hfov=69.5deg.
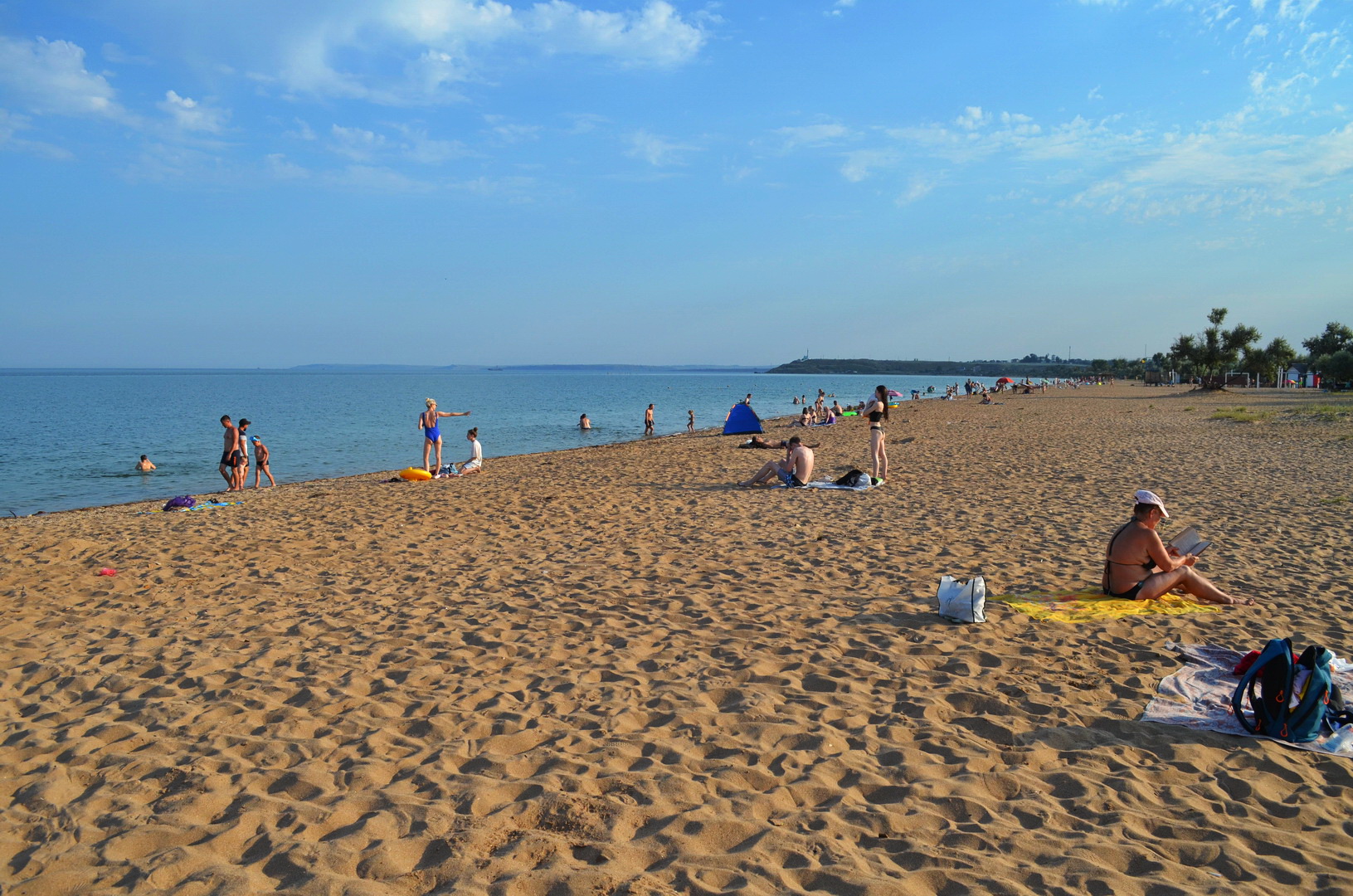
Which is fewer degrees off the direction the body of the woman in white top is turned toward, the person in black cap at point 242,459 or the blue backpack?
the person in black cap

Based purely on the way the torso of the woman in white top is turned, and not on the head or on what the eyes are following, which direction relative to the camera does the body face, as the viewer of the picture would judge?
to the viewer's left

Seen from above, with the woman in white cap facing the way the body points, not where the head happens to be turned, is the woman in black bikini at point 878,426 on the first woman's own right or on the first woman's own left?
on the first woman's own left

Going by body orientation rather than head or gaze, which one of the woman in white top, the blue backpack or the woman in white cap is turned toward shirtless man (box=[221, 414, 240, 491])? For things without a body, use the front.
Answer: the woman in white top

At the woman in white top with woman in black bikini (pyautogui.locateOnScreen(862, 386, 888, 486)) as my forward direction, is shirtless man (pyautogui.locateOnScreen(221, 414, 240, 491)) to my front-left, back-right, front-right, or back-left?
back-right

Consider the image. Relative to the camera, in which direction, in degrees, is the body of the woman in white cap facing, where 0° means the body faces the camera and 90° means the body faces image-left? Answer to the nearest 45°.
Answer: approximately 270°

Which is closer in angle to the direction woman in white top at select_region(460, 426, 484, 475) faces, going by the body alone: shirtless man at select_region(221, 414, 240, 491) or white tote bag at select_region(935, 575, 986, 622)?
the shirtless man

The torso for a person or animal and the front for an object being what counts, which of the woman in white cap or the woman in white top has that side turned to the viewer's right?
the woman in white cap

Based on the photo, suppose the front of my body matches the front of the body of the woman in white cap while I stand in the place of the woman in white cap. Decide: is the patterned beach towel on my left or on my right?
on my right

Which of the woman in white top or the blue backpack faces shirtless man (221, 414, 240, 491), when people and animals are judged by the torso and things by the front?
the woman in white top

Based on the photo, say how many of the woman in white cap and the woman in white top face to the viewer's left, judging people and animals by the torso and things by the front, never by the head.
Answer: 1
